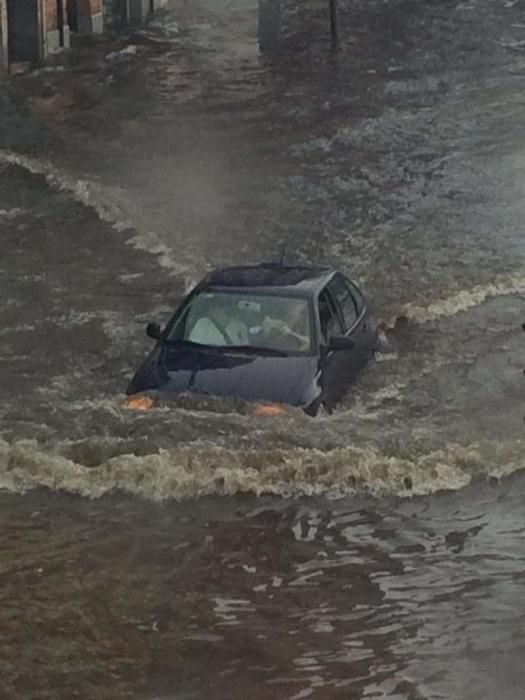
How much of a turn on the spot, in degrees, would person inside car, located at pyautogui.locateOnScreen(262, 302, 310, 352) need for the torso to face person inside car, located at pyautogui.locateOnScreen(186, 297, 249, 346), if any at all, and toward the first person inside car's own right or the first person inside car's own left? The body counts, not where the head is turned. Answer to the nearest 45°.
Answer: approximately 45° to the first person inside car's own right

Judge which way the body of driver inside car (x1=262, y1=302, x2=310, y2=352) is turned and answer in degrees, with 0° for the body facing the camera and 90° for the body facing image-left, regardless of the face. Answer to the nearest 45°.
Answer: approximately 45°

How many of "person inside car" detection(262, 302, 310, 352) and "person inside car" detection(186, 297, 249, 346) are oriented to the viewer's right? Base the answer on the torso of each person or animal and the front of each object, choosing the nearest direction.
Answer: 0

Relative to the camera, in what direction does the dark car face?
facing the viewer and to the left of the viewer

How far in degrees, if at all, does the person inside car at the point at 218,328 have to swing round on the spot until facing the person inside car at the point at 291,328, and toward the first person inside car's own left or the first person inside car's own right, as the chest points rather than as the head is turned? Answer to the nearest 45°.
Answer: approximately 90° to the first person inside car's own left

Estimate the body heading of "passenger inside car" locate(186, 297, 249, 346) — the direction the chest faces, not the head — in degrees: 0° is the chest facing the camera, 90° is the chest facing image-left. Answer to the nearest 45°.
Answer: approximately 0°
